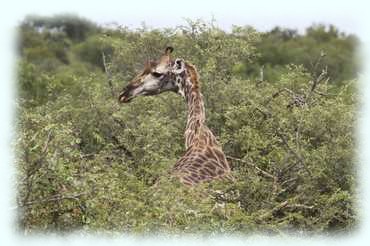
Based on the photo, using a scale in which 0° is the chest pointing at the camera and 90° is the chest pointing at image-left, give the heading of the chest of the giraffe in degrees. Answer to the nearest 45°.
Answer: approximately 90°

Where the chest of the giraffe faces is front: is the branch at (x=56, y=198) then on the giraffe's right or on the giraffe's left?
on the giraffe's left
